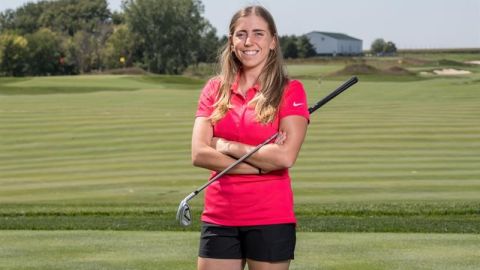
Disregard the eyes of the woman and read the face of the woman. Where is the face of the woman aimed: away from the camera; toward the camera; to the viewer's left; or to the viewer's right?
toward the camera

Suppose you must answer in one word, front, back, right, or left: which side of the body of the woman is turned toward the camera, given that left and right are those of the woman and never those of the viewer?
front
